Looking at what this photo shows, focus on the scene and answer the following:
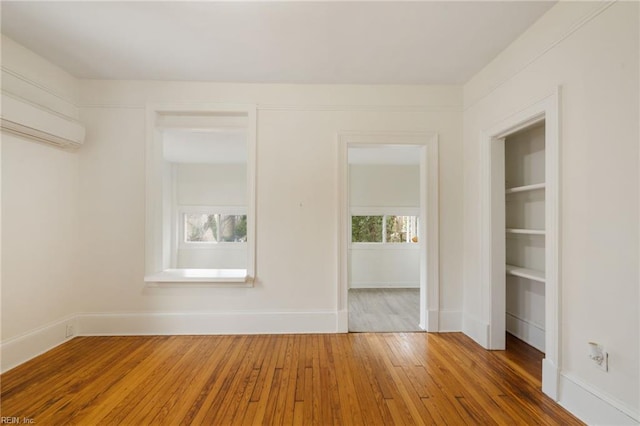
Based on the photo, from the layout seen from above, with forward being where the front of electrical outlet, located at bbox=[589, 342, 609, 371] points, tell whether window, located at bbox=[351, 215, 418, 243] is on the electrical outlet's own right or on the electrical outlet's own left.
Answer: on the electrical outlet's own right

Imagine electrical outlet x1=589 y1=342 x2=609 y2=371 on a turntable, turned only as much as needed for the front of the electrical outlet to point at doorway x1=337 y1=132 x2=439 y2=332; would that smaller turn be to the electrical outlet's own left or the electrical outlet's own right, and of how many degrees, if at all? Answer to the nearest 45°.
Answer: approximately 90° to the electrical outlet's own right

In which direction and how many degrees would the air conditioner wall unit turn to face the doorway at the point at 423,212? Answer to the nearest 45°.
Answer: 0° — it already faces it

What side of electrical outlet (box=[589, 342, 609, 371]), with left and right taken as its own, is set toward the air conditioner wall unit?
front

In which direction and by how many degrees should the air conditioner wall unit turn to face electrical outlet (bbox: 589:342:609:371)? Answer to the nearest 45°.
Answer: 0° — it already faces it

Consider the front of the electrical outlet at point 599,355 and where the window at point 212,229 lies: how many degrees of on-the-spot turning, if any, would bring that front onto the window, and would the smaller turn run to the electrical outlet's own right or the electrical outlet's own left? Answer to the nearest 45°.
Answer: approximately 45° to the electrical outlet's own right

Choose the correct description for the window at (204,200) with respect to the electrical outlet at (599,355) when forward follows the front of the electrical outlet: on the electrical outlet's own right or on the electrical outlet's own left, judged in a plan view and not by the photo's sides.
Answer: on the electrical outlet's own right

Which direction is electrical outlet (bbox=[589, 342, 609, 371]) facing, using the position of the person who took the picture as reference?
facing the viewer and to the left of the viewer

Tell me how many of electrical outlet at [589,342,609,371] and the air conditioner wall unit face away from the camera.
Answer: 0

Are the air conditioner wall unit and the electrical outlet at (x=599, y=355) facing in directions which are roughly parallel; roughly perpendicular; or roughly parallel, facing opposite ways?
roughly parallel, facing opposite ways

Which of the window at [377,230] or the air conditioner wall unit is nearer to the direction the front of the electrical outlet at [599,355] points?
the air conditioner wall unit

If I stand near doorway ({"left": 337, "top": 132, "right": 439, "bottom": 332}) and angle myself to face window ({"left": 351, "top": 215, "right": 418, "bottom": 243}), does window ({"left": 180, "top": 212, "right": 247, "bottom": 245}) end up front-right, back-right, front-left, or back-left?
front-left

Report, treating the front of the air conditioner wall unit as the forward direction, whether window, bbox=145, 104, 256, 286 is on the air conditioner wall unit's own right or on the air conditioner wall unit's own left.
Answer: on the air conditioner wall unit's own left

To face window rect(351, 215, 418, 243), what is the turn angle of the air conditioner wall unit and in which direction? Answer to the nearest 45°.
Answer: approximately 45° to its left

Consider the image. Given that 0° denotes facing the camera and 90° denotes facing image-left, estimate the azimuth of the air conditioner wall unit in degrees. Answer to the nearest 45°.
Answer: approximately 315°
